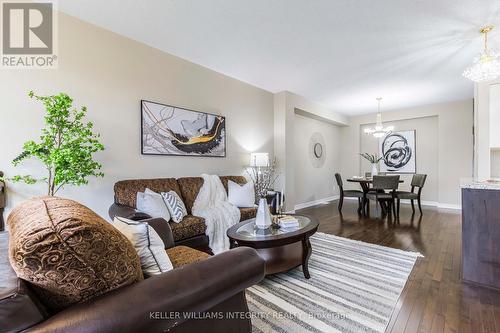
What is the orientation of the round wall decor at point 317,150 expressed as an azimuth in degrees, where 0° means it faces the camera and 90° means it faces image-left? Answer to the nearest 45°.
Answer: approximately 315°

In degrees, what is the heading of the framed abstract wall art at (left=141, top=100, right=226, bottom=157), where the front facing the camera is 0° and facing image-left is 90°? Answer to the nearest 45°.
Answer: approximately 315°

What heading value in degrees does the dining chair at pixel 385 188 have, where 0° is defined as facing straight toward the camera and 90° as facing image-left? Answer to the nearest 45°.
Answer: approximately 135°

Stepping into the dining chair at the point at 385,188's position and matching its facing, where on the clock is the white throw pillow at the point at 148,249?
The white throw pillow is roughly at 8 o'clock from the dining chair.

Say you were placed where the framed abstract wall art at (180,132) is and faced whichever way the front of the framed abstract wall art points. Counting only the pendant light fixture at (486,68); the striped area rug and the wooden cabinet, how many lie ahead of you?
3

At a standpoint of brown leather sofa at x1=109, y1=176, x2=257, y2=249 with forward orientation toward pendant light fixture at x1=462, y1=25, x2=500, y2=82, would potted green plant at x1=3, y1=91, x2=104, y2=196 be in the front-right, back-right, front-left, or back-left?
back-right

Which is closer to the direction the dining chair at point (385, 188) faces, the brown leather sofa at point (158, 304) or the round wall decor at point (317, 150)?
the round wall decor

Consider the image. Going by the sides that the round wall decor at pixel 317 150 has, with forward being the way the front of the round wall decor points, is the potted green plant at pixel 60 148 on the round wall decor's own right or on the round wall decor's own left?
on the round wall decor's own right

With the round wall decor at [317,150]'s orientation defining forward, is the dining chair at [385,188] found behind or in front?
in front

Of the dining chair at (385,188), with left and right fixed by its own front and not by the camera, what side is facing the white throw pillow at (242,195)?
left

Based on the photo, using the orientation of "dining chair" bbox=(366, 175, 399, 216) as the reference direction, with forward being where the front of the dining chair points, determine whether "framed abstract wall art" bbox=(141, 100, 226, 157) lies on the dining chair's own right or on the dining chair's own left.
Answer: on the dining chair's own left

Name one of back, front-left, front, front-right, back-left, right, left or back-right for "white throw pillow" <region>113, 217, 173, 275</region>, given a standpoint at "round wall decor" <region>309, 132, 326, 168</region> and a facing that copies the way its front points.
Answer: front-right
